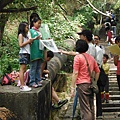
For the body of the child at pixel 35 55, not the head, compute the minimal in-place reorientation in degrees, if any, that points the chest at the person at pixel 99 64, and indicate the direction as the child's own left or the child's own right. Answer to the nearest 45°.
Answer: approximately 90° to the child's own left

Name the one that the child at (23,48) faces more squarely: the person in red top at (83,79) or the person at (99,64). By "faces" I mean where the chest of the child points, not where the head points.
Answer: the person in red top

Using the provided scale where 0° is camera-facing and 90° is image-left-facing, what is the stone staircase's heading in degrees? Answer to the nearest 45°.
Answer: approximately 0°

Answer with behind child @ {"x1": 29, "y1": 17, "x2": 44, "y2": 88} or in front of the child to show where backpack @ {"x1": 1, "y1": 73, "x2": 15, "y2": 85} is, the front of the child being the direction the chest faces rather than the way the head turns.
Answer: behind

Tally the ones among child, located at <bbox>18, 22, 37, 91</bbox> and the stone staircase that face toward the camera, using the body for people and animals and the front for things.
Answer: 1

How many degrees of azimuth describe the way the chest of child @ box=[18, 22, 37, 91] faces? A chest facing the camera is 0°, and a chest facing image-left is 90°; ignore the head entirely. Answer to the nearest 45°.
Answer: approximately 270°
